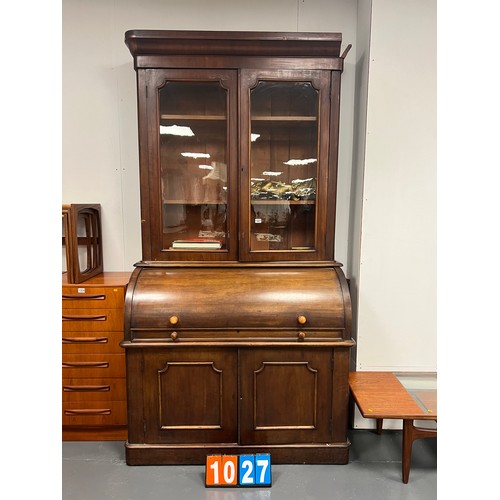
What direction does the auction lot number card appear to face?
toward the camera

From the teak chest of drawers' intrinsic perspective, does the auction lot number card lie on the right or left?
on its left

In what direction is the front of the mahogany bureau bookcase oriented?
toward the camera

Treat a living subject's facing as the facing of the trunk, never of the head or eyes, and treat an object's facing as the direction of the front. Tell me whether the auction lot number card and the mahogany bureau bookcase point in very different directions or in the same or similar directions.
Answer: same or similar directions

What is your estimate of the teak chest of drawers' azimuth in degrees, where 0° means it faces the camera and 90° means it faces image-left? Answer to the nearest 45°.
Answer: approximately 0°

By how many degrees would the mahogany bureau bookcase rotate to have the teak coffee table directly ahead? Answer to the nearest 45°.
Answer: approximately 90° to its left

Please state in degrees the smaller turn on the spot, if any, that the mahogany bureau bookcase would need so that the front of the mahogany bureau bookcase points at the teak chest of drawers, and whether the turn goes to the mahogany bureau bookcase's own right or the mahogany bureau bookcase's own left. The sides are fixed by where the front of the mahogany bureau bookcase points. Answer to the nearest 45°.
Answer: approximately 90° to the mahogany bureau bookcase's own right
